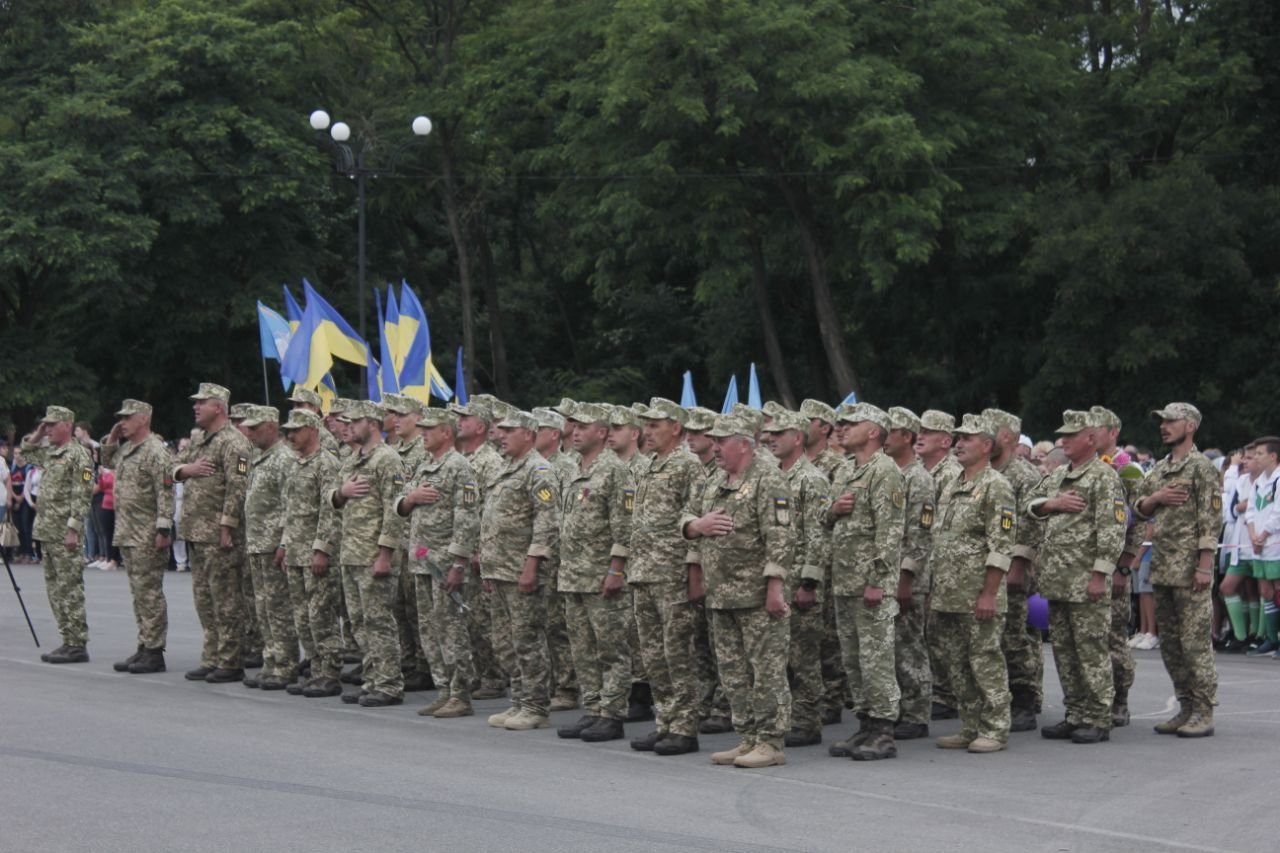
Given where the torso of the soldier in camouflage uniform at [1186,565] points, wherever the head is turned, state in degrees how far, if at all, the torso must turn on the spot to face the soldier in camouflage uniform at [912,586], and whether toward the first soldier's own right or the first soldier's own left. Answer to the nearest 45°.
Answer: approximately 45° to the first soldier's own right

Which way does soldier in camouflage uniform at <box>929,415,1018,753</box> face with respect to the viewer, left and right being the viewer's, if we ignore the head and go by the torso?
facing the viewer and to the left of the viewer

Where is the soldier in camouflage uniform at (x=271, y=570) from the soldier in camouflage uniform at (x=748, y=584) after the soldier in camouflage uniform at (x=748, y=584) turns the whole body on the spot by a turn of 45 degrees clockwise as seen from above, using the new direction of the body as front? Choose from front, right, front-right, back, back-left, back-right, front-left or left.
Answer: front-right

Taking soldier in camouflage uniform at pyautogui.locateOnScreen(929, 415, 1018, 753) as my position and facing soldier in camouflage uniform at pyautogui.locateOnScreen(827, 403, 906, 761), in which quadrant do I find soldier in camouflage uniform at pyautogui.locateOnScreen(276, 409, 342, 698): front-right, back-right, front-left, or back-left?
front-right

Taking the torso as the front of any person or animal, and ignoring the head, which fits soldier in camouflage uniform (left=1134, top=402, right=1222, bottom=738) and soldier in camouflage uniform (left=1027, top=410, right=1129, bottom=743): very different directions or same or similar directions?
same or similar directions

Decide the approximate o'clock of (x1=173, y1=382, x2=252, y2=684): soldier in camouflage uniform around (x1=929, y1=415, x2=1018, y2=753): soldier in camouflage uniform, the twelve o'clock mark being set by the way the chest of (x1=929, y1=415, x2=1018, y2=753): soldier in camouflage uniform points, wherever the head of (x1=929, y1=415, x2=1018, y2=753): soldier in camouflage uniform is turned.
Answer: (x1=173, y1=382, x2=252, y2=684): soldier in camouflage uniform is roughly at 2 o'clock from (x1=929, y1=415, x2=1018, y2=753): soldier in camouflage uniform.

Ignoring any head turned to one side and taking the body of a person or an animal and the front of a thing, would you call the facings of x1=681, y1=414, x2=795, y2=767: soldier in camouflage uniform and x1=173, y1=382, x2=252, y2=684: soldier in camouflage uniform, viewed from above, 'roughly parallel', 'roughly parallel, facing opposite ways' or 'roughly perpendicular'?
roughly parallel

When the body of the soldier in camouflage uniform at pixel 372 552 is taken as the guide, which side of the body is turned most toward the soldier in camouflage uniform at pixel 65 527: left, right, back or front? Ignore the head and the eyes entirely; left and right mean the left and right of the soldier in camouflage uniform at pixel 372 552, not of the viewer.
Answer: right

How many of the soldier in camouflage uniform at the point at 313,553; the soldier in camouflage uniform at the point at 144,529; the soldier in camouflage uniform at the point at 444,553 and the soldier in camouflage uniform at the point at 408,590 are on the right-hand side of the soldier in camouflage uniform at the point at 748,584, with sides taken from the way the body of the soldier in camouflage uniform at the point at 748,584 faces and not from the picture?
4

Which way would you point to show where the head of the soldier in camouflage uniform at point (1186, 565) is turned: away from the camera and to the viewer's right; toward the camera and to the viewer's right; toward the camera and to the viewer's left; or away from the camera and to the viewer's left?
toward the camera and to the viewer's left

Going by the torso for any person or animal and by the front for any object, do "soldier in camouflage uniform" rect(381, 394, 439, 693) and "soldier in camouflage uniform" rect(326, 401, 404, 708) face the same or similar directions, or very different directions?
same or similar directions

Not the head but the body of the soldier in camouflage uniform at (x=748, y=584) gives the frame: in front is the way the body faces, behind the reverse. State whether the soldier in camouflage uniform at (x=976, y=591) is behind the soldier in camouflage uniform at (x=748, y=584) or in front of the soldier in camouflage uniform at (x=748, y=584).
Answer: behind

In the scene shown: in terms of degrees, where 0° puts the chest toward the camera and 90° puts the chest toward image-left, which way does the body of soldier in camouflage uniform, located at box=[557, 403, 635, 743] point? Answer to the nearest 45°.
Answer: approximately 45°

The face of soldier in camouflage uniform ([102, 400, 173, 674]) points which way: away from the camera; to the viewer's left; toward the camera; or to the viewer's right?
to the viewer's left

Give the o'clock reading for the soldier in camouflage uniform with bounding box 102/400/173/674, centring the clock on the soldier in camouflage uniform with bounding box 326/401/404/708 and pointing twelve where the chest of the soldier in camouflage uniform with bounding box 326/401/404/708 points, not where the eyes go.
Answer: the soldier in camouflage uniform with bounding box 102/400/173/674 is roughly at 3 o'clock from the soldier in camouflage uniform with bounding box 326/401/404/708.

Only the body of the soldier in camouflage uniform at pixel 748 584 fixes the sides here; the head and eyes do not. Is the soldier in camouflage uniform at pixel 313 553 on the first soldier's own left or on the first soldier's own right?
on the first soldier's own right

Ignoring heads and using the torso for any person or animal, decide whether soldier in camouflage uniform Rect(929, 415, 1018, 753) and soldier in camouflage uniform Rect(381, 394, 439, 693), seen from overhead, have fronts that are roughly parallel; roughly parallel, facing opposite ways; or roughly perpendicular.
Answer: roughly parallel
